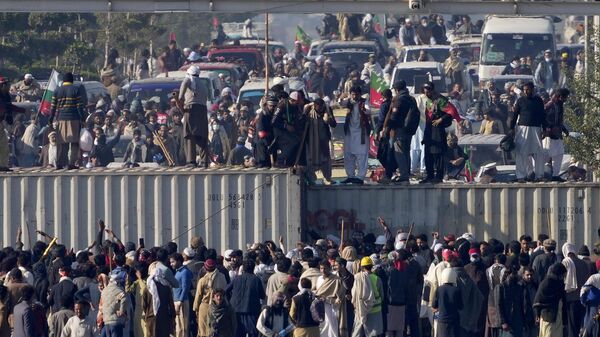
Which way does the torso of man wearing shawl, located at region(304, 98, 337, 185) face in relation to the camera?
toward the camera
